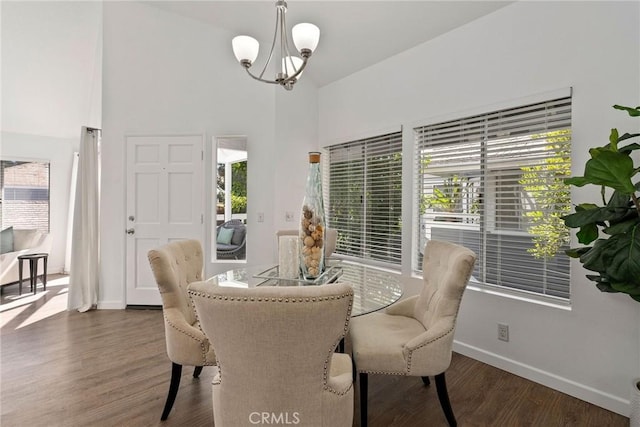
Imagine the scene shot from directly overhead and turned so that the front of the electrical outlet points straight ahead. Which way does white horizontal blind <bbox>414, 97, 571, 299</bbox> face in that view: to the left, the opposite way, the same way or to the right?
the same way

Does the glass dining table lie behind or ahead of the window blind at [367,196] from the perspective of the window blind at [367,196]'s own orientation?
ahead

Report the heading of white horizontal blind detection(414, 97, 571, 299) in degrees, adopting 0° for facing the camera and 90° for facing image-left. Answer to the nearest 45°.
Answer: approximately 45°

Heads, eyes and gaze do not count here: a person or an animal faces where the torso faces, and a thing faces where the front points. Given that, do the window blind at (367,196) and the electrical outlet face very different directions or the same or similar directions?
same or similar directions

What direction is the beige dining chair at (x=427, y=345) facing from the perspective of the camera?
to the viewer's left

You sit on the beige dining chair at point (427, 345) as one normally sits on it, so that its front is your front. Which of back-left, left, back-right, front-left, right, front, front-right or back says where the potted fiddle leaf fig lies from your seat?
back

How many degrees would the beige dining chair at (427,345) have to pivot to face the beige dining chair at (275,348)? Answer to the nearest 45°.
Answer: approximately 45° to its left

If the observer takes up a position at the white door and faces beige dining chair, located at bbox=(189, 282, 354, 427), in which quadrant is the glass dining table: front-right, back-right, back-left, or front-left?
front-left

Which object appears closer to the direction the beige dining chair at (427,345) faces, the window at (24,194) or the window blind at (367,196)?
the window

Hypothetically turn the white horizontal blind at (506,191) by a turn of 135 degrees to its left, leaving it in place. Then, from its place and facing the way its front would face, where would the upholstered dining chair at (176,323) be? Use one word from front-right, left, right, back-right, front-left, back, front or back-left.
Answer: back-right

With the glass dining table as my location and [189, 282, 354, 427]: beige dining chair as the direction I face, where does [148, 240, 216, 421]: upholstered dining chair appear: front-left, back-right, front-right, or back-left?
front-right

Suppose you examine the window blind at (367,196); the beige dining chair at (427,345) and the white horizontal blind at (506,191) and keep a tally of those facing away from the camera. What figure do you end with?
0

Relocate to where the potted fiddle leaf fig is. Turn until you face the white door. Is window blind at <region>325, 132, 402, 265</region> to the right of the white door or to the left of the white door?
right

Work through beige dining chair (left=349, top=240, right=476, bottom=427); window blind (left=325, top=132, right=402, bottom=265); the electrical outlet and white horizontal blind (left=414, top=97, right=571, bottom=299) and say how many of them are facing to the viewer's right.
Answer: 0

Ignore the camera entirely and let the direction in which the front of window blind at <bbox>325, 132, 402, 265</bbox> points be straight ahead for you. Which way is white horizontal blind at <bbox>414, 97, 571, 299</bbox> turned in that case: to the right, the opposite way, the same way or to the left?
the same way

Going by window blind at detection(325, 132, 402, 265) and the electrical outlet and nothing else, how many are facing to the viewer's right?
0

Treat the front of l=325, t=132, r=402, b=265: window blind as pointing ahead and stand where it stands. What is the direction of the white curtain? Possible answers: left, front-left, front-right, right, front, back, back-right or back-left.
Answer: front-right

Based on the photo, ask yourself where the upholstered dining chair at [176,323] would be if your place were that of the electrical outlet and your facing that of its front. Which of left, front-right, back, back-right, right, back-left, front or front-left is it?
front

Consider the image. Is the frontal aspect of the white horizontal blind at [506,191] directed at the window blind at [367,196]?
no
